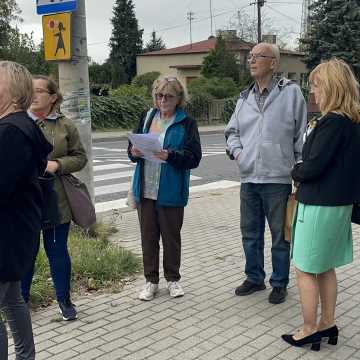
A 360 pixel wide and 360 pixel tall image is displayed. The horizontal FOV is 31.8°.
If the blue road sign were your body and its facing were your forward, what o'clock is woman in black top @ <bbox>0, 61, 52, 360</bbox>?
The woman in black top is roughly at 12 o'clock from the blue road sign.

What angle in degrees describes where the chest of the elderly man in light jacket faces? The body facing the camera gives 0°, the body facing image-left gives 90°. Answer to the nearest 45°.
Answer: approximately 45°

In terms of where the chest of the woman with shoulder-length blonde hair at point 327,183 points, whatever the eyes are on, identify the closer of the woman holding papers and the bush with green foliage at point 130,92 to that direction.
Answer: the woman holding papers

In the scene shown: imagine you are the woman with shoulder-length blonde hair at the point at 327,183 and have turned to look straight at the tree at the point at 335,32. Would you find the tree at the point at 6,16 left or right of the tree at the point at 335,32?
left

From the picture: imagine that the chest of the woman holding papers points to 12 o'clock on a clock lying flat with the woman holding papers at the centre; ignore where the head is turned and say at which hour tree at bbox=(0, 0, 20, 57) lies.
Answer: The tree is roughly at 4 o'clock from the woman holding papers.

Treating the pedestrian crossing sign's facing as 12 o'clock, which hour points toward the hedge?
The hedge is roughly at 6 o'clock from the pedestrian crossing sign.

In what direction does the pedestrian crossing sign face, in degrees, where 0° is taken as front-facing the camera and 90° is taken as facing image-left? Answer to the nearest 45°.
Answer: approximately 0°
